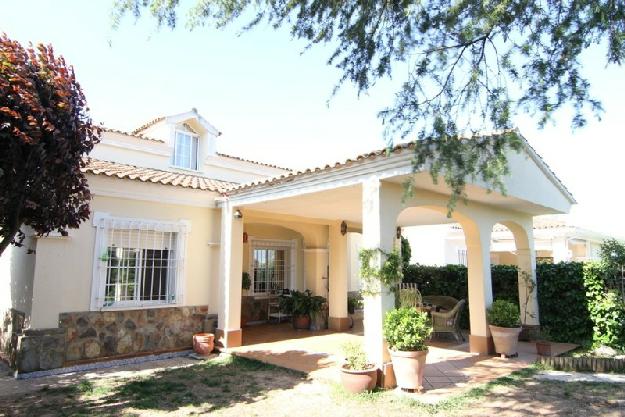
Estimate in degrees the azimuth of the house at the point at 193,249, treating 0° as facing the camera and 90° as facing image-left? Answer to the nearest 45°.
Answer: approximately 315°

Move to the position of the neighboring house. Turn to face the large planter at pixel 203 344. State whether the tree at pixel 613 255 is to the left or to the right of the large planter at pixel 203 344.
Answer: left

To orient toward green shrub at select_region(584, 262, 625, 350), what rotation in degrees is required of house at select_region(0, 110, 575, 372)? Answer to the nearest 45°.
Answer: approximately 45° to its left

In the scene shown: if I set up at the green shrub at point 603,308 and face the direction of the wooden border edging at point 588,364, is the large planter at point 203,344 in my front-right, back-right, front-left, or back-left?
front-right

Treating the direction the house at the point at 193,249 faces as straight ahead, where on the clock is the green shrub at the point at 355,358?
The green shrub is roughly at 12 o'clock from the house.

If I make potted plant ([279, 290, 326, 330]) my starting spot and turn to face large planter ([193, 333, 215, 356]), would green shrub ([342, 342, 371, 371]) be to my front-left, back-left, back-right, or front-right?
front-left

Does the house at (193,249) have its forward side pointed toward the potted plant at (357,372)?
yes

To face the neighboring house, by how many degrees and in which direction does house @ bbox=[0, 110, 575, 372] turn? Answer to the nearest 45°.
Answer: approximately 90° to its left
